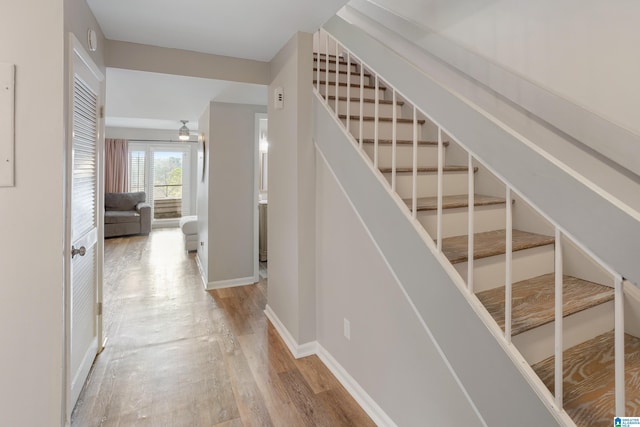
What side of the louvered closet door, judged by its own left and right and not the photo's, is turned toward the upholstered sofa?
left

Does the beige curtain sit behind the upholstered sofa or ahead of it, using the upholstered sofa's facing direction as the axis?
behind

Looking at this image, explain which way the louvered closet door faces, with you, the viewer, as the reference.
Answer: facing to the right of the viewer

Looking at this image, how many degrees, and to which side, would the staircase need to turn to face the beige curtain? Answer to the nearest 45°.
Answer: approximately 180°

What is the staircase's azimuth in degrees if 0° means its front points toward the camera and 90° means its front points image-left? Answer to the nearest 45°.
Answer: approximately 315°

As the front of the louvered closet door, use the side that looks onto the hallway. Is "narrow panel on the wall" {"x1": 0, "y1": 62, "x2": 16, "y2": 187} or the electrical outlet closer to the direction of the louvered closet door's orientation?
the electrical outlet

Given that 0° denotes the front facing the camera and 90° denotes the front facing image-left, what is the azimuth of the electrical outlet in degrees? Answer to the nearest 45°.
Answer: approximately 45°
